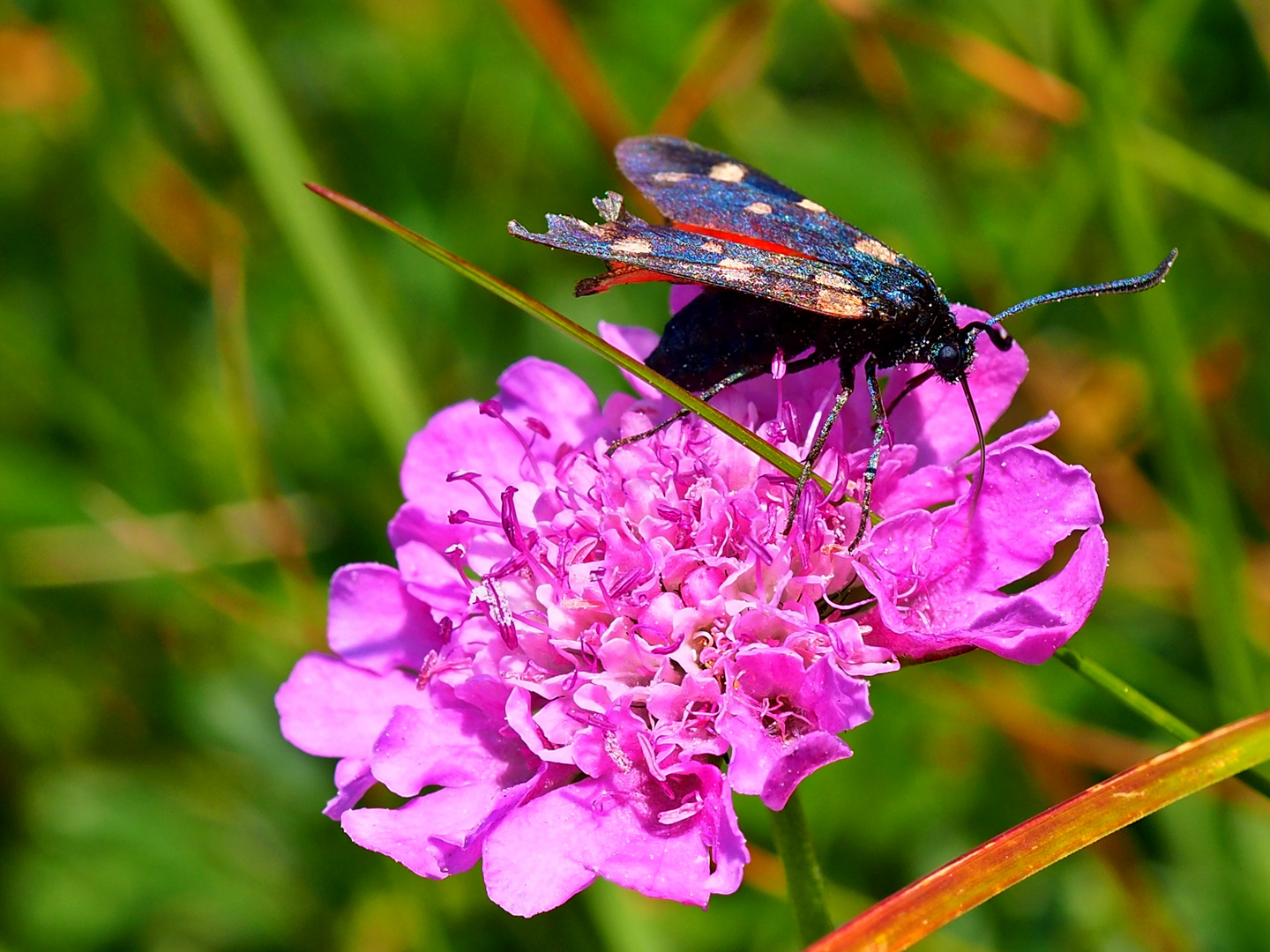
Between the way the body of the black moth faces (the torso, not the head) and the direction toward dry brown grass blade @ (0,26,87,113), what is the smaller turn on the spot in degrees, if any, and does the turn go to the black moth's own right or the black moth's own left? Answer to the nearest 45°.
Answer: approximately 135° to the black moth's own left

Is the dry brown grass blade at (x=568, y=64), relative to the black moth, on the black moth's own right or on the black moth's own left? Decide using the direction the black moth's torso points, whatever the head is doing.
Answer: on the black moth's own left

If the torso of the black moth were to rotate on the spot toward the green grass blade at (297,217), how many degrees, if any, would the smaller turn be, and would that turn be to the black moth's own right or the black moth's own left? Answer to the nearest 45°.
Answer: approximately 135° to the black moth's own left

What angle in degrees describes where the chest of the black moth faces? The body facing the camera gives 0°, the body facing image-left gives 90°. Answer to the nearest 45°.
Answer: approximately 270°

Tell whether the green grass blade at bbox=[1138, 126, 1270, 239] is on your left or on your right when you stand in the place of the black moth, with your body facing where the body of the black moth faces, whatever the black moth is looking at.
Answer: on your left

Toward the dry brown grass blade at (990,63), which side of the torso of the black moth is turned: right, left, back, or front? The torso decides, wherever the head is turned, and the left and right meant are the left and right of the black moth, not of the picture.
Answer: left
